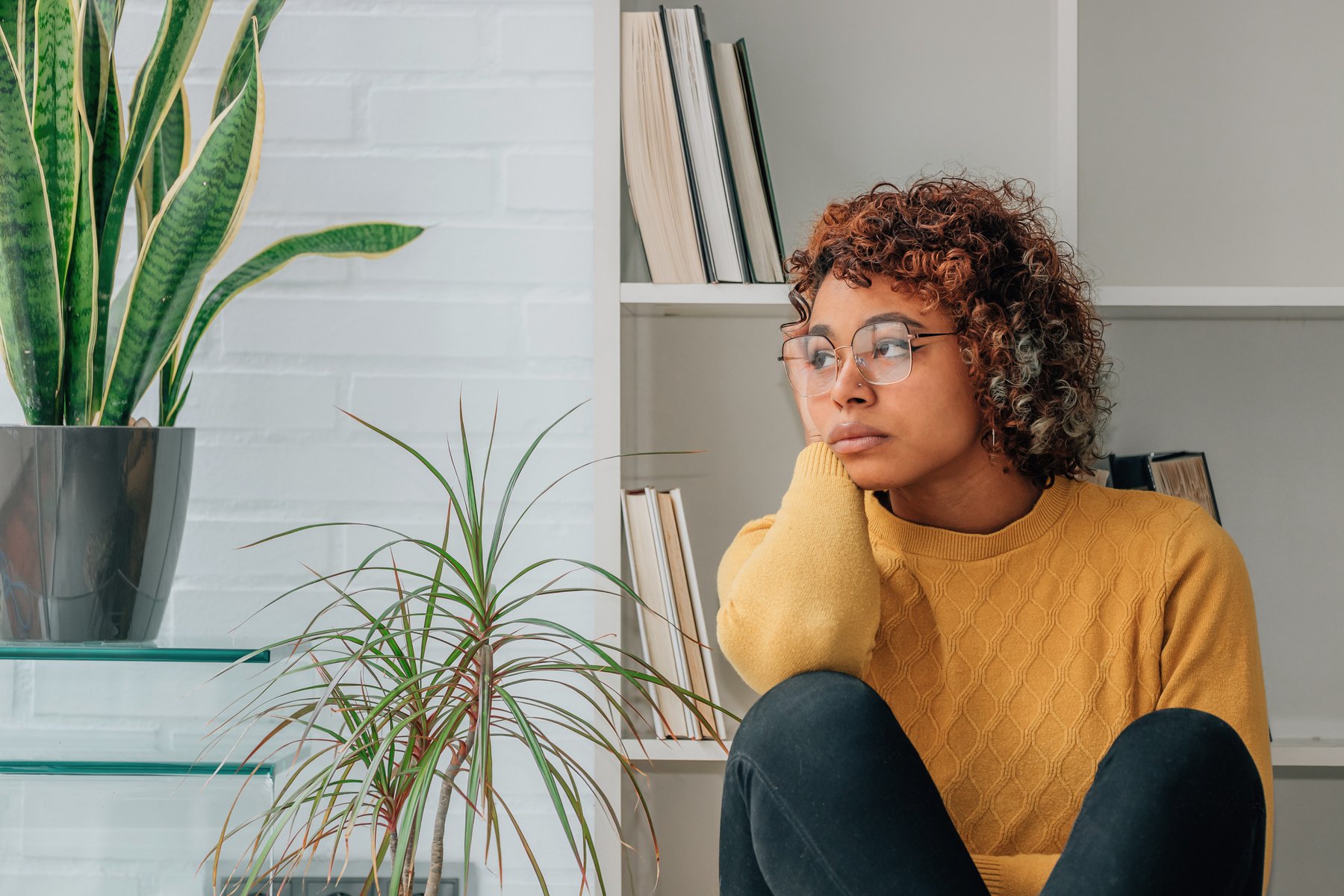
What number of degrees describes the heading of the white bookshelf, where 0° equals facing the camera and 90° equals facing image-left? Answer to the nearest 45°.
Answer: approximately 0°

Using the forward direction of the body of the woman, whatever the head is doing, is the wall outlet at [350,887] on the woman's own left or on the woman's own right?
on the woman's own right

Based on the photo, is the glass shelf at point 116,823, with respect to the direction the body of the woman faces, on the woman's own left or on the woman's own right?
on the woman's own right

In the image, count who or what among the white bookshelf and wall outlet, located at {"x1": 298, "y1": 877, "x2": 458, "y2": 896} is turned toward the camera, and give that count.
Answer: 2

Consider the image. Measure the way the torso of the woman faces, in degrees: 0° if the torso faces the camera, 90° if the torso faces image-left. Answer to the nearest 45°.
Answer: approximately 0°

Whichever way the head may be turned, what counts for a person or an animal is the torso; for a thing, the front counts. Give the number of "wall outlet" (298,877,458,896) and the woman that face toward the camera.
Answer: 2
